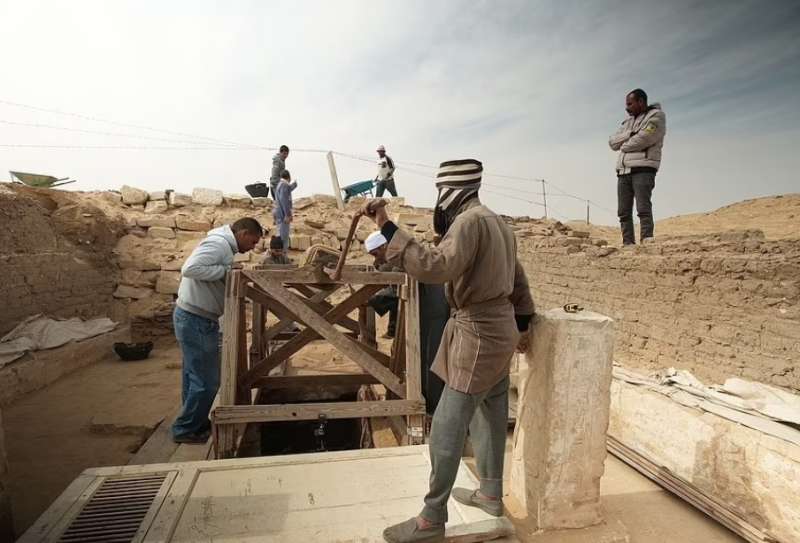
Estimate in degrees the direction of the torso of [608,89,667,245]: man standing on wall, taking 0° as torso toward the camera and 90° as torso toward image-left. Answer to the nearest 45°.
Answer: approximately 45°

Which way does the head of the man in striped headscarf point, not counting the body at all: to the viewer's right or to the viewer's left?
to the viewer's left

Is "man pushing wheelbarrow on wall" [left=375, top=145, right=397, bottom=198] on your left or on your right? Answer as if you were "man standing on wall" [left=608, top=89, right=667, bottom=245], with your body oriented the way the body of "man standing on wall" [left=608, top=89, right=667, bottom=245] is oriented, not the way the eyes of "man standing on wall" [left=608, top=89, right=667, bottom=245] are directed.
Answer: on your right

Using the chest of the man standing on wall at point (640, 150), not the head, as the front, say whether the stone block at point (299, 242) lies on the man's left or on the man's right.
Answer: on the man's right

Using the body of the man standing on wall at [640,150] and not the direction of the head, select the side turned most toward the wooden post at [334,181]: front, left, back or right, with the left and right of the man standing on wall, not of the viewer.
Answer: right

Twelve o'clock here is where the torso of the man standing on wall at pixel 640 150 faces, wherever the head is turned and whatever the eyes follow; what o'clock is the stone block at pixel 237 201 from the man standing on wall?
The stone block is roughly at 2 o'clock from the man standing on wall.

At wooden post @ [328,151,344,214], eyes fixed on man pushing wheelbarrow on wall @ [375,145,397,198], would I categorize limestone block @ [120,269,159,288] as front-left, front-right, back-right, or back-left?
back-right

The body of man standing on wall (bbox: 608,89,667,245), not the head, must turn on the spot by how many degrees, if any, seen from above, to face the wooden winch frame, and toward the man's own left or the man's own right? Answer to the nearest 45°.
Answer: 0° — they already face it

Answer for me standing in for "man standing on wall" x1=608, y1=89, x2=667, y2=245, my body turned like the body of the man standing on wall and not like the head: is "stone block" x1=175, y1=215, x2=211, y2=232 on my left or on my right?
on my right

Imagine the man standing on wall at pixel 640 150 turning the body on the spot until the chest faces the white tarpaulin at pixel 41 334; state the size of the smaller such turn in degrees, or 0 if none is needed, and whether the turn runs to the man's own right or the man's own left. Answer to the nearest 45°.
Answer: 0° — they already face it

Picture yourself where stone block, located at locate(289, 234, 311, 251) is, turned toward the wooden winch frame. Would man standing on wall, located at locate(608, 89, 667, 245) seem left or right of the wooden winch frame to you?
left
